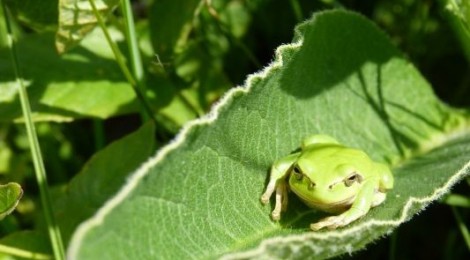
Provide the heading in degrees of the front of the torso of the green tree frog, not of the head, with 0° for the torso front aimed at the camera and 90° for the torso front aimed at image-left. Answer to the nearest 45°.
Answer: approximately 45°

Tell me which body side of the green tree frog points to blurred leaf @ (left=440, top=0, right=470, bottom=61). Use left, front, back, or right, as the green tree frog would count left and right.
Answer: back

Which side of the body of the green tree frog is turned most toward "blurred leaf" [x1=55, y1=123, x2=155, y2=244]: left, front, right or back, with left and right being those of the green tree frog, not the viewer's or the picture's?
right

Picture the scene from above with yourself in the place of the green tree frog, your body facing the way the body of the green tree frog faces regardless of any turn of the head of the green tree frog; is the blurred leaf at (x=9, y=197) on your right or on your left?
on your right

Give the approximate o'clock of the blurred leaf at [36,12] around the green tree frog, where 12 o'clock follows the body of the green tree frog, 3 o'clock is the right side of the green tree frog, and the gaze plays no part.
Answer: The blurred leaf is roughly at 3 o'clock from the green tree frog.

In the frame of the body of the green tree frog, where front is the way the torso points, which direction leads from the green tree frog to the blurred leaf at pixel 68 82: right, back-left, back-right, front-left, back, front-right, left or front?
right

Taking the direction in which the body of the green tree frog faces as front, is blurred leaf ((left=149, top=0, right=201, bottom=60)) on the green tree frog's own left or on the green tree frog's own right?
on the green tree frog's own right

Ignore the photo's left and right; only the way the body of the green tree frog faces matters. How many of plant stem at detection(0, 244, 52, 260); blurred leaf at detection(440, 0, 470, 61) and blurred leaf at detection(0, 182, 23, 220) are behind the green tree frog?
1

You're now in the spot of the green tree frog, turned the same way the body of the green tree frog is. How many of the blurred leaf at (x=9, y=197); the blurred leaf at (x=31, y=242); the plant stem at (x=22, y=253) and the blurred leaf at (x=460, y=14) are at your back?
1

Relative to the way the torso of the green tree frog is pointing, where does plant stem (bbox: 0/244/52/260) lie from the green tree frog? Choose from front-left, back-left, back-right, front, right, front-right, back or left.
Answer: front-right

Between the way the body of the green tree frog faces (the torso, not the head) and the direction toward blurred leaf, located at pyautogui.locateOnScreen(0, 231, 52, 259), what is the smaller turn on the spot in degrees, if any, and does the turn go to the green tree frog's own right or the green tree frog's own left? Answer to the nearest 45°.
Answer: approximately 45° to the green tree frog's own right

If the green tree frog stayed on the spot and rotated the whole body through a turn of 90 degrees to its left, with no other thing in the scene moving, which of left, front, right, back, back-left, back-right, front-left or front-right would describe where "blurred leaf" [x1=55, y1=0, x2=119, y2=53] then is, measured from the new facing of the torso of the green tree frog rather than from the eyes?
back

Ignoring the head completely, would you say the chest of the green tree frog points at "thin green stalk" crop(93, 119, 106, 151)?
no
